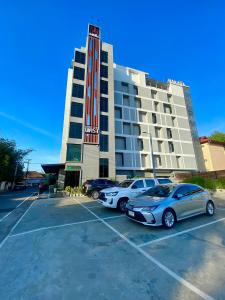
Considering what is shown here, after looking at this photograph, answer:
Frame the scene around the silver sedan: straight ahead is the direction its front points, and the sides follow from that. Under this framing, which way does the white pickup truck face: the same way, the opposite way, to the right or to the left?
the same way

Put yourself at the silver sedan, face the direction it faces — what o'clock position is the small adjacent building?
The small adjacent building is roughly at 5 o'clock from the silver sedan.

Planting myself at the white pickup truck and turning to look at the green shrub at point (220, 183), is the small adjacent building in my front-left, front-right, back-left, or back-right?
front-left

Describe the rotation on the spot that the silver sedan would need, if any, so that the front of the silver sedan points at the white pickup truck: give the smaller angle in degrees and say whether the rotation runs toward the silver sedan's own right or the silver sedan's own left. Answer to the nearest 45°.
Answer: approximately 90° to the silver sedan's own right

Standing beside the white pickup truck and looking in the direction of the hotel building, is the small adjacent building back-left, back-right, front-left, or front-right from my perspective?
front-right

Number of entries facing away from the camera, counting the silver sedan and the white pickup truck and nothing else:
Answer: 0

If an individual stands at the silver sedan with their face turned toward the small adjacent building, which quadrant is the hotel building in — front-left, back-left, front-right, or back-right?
front-left

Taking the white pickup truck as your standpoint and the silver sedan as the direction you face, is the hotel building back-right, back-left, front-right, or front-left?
back-left

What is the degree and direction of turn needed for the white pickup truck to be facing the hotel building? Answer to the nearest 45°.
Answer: approximately 135° to its right

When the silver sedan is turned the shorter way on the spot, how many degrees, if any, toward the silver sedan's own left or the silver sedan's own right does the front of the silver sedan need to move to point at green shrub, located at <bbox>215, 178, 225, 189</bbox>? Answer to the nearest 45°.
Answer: approximately 180°

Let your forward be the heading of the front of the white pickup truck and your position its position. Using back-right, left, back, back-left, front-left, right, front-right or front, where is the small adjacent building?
back

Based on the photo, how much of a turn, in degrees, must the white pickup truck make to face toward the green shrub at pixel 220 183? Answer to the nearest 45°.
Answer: approximately 180°

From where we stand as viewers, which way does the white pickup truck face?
facing the viewer and to the left of the viewer

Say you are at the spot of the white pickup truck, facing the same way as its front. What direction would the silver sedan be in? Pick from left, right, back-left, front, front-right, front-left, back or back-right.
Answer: left
